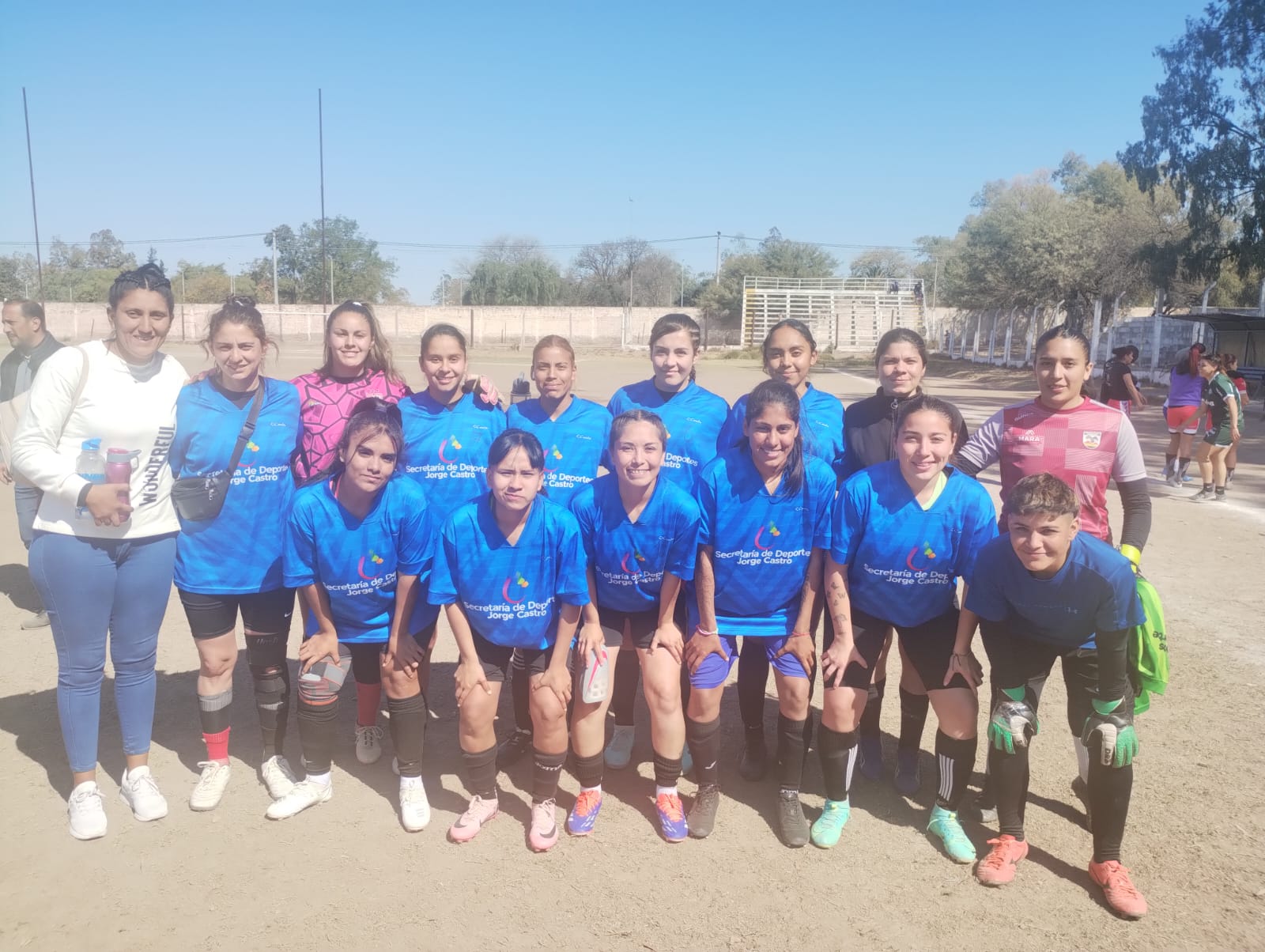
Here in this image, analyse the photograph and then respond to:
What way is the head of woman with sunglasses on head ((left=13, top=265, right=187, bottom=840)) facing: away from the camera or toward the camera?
toward the camera

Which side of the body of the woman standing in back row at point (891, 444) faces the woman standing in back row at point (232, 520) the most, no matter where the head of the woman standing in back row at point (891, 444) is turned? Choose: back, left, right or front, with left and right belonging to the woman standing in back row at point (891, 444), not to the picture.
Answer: right

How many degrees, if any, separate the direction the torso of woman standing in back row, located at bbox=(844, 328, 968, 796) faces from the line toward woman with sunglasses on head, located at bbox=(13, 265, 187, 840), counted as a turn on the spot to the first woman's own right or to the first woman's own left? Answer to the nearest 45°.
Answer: approximately 45° to the first woman's own right

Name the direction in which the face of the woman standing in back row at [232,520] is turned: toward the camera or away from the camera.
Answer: toward the camera

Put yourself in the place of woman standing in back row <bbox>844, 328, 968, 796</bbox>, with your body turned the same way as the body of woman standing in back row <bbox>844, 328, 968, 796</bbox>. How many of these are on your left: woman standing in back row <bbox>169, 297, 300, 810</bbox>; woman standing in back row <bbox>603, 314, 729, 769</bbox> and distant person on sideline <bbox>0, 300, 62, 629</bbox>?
0

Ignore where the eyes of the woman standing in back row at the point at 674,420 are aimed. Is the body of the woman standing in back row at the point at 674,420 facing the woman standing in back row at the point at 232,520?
no

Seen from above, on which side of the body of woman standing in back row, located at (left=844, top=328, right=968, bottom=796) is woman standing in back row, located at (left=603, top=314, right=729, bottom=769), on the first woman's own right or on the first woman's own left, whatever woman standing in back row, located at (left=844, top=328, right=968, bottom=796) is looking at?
on the first woman's own right

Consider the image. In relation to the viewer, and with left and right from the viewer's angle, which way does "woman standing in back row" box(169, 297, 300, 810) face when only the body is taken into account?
facing the viewer

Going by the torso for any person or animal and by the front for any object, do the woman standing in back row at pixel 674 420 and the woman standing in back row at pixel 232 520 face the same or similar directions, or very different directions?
same or similar directions

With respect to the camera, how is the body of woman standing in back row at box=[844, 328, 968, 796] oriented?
toward the camera

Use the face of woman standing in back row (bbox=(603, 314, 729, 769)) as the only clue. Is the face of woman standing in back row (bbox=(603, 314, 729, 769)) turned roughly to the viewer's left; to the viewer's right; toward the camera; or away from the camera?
toward the camera

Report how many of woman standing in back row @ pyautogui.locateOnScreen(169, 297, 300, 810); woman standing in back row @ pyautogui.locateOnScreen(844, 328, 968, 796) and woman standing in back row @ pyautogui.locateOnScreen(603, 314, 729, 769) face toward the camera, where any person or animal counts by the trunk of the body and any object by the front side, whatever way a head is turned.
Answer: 3

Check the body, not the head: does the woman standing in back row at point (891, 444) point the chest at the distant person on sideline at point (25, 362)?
no

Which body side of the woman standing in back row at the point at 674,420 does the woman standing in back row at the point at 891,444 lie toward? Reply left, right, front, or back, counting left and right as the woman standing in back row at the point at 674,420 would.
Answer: left

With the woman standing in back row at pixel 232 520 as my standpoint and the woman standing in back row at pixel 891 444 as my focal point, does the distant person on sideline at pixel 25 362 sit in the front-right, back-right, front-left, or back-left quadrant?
back-left
